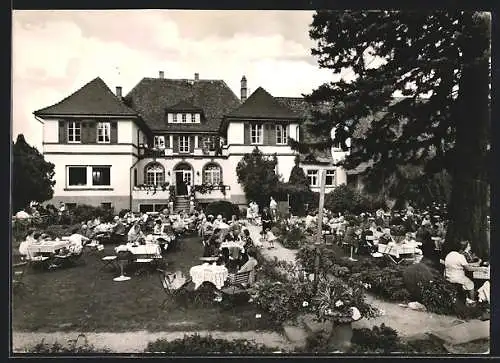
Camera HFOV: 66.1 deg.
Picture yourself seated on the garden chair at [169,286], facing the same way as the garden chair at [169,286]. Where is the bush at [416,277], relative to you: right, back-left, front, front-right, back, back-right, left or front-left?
front

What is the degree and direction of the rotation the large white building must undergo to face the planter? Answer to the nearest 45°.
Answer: approximately 45° to its left

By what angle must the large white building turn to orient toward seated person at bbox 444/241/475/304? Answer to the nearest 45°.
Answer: approximately 45° to its left

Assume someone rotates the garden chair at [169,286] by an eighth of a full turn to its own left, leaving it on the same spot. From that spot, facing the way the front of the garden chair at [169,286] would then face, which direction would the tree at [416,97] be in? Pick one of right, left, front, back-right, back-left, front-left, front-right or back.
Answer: front-right

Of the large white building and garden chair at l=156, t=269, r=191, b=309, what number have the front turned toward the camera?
1

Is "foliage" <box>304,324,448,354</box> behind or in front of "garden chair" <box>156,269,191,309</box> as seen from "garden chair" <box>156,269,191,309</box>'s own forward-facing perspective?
in front

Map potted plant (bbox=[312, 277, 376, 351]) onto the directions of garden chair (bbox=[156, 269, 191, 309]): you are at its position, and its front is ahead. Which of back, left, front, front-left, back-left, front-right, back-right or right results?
front-right

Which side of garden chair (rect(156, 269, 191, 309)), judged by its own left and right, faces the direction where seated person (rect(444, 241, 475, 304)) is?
front

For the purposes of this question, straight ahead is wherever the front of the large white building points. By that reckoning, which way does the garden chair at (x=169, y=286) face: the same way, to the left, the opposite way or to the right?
to the left

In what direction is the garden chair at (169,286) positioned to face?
to the viewer's right

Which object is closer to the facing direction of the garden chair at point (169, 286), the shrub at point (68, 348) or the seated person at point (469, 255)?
the seated person

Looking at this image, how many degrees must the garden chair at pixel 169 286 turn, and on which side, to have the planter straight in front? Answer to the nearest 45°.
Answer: approximately 45° to its right

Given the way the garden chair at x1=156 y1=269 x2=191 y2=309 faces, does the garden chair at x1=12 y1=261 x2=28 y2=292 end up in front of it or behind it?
behind

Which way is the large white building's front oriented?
toward the camera
